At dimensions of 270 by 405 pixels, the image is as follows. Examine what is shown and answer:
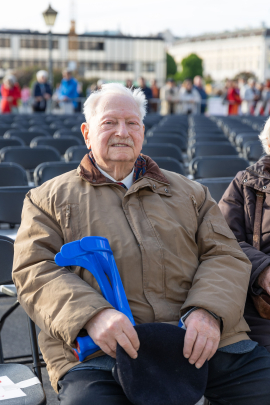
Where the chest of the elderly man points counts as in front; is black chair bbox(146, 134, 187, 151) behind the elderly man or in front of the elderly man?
behind

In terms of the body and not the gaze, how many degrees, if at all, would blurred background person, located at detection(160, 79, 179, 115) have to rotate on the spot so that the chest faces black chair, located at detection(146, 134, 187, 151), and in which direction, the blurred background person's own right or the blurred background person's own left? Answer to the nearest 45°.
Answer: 0° — they already face it

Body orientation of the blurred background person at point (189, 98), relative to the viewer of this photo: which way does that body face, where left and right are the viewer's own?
facing the viewer

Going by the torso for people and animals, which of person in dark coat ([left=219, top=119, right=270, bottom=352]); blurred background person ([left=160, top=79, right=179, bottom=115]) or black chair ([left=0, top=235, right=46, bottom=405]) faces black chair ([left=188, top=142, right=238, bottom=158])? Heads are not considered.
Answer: the blurred background person

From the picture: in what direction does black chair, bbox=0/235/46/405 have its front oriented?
toward the camera

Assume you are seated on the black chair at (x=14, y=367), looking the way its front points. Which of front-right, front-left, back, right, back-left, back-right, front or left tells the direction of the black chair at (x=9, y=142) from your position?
back

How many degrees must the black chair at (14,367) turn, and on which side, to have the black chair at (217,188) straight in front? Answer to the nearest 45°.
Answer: approximately 135° to its left

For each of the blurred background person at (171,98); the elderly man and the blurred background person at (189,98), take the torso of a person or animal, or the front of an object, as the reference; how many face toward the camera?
3

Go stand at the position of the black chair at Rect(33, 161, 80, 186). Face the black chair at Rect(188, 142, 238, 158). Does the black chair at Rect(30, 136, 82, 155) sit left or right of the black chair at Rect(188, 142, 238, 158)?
left

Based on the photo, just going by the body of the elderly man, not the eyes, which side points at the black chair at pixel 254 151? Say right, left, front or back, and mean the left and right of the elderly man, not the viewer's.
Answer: back

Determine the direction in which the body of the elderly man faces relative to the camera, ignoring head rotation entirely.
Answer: toward the camera

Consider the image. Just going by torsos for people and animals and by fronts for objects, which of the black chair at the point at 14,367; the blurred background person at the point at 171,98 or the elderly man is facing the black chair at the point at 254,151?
the blurred background person

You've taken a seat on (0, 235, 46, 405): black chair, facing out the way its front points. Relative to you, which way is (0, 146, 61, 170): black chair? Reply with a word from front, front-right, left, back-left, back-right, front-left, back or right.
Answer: back

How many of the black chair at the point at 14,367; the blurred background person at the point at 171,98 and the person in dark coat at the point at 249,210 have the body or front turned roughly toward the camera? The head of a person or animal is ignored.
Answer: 3

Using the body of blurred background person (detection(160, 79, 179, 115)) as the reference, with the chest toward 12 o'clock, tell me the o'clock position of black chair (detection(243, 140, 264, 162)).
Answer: The black chair is roughly at 12 o'clock from the blurred background person.
